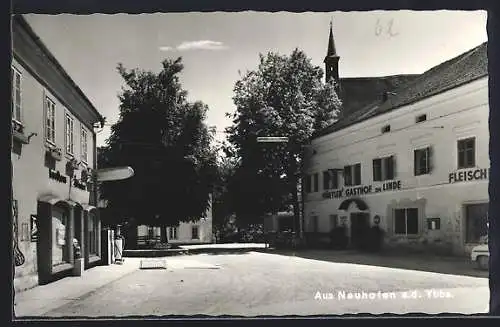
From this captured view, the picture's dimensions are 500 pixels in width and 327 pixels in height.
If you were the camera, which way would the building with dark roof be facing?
facing the viewer and to the left of the viewer

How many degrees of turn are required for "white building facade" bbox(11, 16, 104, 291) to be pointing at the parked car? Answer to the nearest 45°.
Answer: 0° — it already faces it

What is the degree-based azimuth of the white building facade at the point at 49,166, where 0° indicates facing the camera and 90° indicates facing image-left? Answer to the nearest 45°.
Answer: approximately 270°

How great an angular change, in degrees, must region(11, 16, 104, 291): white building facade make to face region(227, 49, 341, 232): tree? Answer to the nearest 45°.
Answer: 0° — it already faces it

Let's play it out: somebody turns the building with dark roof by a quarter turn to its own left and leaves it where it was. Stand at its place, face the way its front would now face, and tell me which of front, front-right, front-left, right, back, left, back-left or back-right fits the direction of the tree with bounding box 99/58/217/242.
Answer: back-right

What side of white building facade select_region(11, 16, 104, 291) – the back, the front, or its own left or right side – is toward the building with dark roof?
front

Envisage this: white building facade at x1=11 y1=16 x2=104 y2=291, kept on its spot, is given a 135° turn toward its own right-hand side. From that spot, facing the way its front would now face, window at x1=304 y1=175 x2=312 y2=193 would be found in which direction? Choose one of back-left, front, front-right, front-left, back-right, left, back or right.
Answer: back-left
